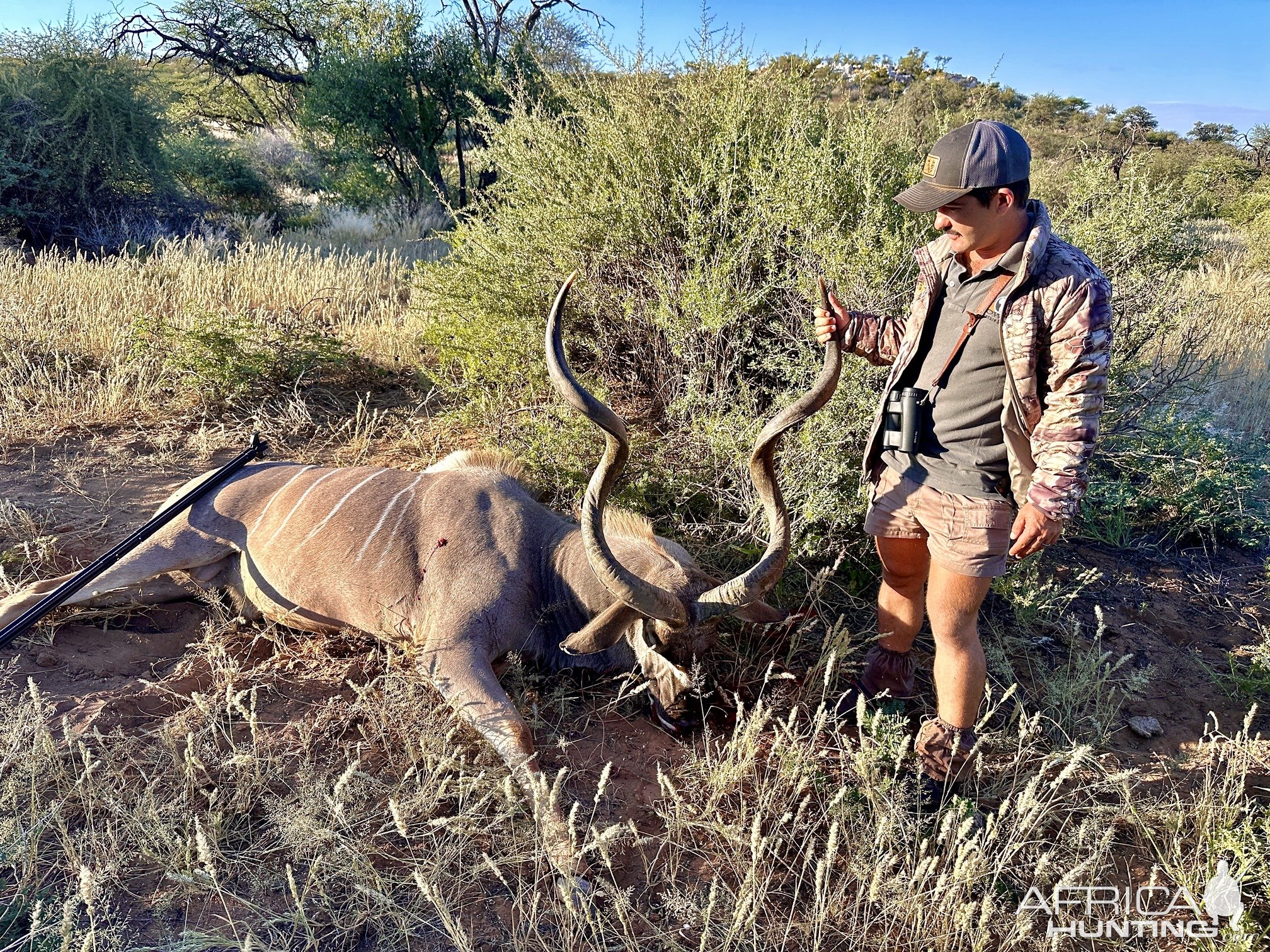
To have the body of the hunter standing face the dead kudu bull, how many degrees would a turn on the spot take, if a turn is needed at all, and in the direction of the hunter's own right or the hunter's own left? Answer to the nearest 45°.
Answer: approximately 45° to the hunter's own right

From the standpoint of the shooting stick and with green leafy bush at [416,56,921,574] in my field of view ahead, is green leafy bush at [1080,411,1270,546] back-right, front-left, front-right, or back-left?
front-right

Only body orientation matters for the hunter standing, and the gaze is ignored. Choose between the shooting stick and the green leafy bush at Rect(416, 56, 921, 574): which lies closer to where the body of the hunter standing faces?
the shooting stick

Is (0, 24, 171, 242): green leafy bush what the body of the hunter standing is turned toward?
no

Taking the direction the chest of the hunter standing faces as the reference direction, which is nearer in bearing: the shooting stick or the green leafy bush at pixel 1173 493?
the shooting stick

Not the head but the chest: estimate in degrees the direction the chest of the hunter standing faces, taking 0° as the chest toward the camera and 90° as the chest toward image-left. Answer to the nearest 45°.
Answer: approximately 45°

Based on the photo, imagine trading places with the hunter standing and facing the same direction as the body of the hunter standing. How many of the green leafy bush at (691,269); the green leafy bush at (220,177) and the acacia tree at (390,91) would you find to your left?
0

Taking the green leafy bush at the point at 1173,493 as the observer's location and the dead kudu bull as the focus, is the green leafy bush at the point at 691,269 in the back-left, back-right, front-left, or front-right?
front-right

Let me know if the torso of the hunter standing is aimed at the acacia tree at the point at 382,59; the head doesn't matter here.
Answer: no

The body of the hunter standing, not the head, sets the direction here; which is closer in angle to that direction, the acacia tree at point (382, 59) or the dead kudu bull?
the dead kudu bull

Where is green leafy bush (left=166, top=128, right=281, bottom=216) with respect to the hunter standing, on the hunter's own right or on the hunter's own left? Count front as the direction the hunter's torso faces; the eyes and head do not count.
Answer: on the hunter's own right

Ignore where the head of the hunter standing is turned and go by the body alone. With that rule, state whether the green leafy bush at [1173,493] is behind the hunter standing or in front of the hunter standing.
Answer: behind

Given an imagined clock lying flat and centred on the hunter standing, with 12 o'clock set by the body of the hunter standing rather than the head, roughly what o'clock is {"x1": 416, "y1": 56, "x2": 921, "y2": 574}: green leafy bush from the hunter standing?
The green leafy bush is roughly at 3 o'clock from the hunter standing.

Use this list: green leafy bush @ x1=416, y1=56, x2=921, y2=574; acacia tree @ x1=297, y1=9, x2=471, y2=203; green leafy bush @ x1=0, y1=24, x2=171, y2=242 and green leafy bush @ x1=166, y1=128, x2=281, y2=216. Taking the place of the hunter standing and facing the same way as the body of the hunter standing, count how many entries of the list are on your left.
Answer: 0
